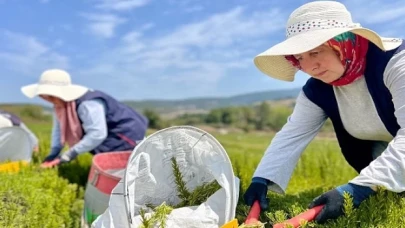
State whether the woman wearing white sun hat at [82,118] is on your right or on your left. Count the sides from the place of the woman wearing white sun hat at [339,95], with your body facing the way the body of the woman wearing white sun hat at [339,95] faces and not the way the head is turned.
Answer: on your right

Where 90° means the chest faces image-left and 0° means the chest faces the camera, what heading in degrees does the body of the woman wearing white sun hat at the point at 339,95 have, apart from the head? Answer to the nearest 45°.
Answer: approximately 45°
